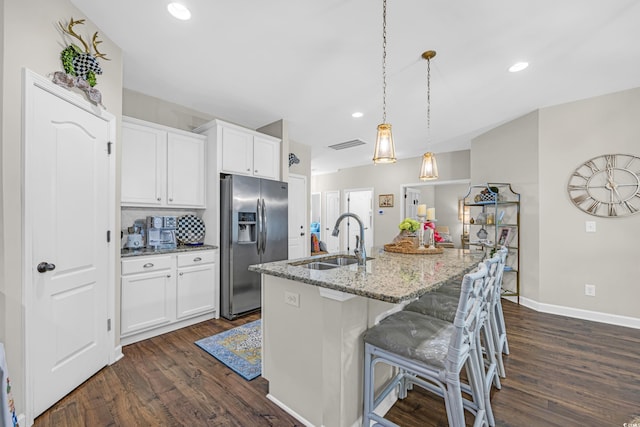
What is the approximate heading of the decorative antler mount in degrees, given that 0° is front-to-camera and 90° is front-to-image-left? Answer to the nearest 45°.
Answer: approximately 315°

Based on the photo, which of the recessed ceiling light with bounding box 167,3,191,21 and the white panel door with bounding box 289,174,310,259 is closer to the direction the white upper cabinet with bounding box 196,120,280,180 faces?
the recessed ceiling light

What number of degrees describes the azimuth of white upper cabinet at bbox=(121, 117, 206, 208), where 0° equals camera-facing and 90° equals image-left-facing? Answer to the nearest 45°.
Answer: approximately 315°

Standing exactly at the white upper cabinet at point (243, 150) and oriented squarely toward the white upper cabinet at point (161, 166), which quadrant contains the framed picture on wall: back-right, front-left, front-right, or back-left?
back-right

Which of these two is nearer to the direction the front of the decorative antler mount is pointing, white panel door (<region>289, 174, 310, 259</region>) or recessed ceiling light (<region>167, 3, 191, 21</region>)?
the recessed ceiling light
